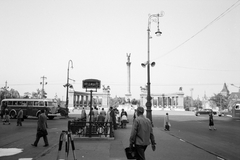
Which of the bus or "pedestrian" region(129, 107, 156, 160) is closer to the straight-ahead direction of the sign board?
the pedestrian

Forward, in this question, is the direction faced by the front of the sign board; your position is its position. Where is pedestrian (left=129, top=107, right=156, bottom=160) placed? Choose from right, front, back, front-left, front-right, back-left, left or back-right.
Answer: front

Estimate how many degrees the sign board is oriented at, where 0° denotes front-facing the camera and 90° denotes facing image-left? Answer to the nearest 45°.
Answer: approximately 0°

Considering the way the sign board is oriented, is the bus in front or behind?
behind
